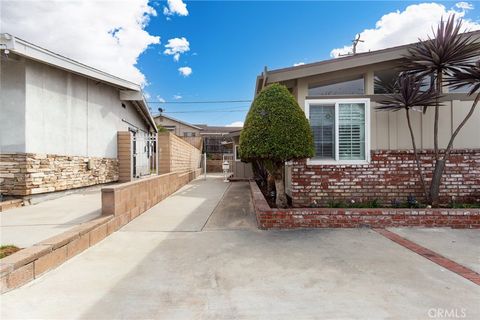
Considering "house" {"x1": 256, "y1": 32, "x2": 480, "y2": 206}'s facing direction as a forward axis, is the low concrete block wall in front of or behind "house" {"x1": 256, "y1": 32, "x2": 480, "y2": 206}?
in front

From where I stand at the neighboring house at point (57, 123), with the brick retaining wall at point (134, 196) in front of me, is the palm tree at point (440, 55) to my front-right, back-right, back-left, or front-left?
front-left
